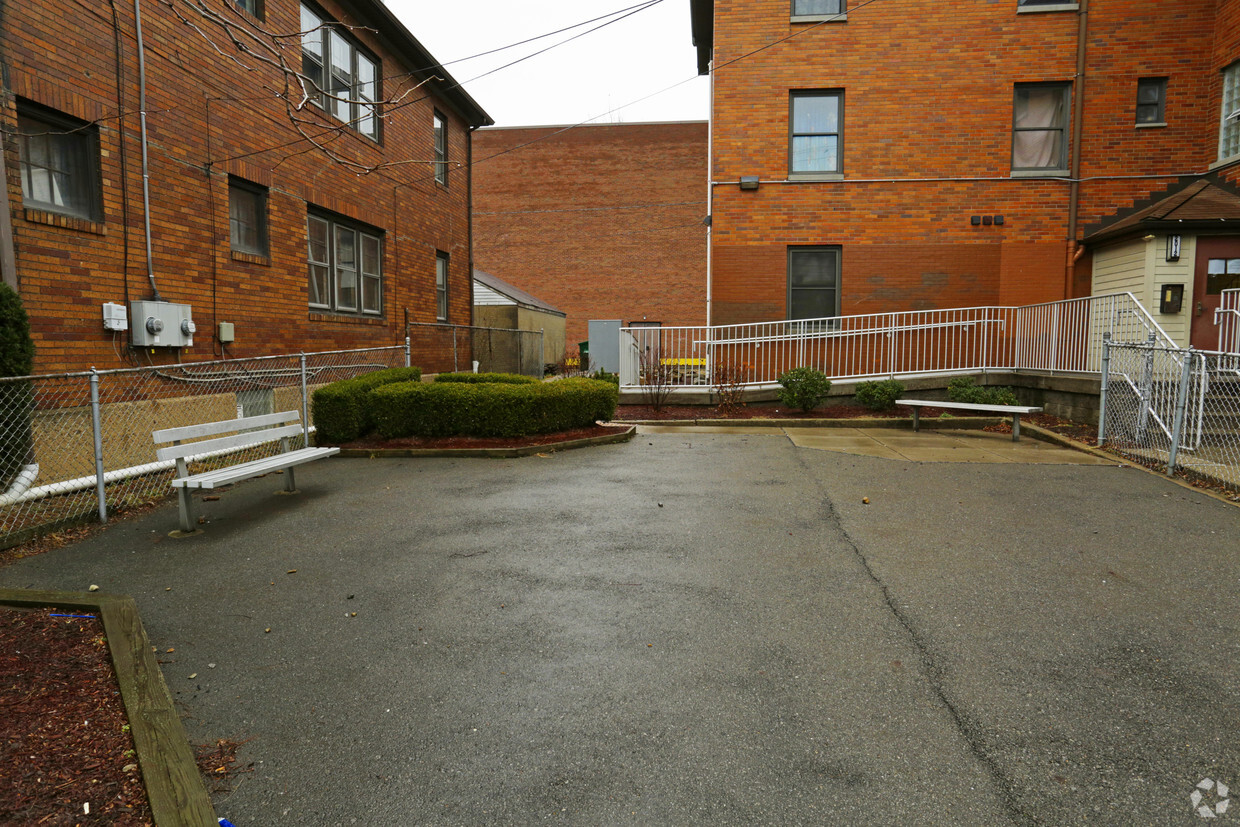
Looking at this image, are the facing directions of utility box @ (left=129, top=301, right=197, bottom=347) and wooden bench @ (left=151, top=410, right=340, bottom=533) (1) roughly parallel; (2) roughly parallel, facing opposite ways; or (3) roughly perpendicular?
roughly parallel

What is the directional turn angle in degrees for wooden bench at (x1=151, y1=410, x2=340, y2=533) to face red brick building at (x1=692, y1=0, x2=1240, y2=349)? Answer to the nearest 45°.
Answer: approximately 45° to its left

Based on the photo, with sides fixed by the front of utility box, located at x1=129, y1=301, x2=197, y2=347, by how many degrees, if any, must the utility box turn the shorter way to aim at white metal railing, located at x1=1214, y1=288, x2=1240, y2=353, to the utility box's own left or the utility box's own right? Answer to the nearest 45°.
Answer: approximately 45° to the utility box's own left

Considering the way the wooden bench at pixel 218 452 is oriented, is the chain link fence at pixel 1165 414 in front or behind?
in front

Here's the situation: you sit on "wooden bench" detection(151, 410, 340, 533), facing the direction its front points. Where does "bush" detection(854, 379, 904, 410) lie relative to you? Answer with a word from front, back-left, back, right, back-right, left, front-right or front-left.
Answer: front-left

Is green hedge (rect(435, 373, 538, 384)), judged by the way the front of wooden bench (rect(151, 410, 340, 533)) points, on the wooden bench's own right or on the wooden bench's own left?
on the wooden bench's own left

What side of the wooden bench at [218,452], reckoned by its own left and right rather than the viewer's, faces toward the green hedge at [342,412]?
left

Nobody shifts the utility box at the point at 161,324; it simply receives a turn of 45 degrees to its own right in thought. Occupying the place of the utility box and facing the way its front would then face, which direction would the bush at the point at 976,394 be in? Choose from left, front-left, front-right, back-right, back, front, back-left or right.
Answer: left

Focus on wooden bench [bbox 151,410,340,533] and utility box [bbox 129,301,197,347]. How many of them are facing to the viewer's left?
0

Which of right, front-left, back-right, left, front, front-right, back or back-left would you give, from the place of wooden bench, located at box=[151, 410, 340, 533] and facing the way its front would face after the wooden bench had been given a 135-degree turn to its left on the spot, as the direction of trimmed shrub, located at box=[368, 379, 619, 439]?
front-right

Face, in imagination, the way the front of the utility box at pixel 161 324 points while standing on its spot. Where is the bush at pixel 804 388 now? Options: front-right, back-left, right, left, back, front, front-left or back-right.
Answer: front-left

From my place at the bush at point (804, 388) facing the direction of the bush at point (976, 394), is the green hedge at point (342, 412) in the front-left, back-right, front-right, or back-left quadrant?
back-right

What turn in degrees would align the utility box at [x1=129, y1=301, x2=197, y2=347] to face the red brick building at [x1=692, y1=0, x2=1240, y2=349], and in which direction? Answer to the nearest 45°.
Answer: approximately 45° to its left

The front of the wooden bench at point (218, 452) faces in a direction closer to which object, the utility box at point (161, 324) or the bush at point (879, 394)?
the bush

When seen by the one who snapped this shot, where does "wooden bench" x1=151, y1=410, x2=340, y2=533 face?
facing the viewer and to the right of the viewer

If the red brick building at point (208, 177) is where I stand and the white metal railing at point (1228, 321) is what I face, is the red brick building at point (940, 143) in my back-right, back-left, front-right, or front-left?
front-left

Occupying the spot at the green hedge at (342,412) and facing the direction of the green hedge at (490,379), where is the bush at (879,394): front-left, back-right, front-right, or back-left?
front-right

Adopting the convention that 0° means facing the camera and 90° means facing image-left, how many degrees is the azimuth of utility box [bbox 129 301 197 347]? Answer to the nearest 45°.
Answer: approximately 315°
